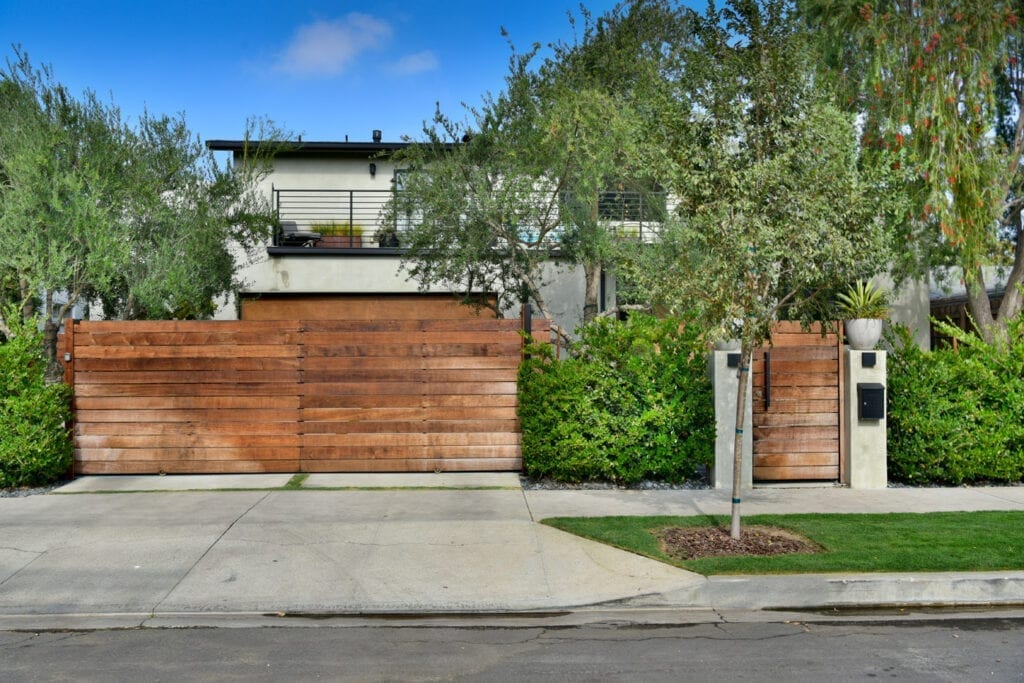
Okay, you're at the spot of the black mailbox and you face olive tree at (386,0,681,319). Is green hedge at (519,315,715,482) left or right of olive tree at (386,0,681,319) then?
left

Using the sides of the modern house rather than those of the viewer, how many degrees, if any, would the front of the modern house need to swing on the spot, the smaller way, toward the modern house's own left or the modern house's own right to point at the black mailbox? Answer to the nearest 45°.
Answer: approximately 45° to the modern house's own left

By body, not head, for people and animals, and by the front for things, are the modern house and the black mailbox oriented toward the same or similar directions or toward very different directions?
same or similar directions

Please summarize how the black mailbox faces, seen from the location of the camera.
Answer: facing the viewer

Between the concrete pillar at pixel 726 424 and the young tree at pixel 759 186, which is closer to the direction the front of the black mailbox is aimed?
the young tree

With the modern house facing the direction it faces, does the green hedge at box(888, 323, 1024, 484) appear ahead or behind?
ahead

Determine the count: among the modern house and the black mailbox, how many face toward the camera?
2

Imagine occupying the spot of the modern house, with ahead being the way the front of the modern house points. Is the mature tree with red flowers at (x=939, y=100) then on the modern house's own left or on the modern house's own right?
on the modern house's own left

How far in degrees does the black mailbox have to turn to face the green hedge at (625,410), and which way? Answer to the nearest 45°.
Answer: approximately 90° to its right

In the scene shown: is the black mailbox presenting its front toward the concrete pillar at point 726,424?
no

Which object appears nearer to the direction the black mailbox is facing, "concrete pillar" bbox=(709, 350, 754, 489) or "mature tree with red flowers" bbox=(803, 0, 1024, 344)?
the concrete pillar

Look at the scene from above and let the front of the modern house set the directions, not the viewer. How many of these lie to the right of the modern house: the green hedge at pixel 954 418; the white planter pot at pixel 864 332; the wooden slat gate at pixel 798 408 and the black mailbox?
0

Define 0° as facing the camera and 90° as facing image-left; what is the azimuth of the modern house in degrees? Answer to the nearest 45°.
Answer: approximately 0°

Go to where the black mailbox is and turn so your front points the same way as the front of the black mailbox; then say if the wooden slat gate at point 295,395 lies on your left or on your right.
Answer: on your right

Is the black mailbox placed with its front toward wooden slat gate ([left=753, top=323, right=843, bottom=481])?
no

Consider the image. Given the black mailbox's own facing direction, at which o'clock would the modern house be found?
The modern house is roughly at 4 o'clock from the black mailbox.

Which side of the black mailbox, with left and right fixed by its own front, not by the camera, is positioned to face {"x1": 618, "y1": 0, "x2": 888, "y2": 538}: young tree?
front

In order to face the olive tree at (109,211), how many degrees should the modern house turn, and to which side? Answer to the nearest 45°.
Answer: approximately 45° to its right
